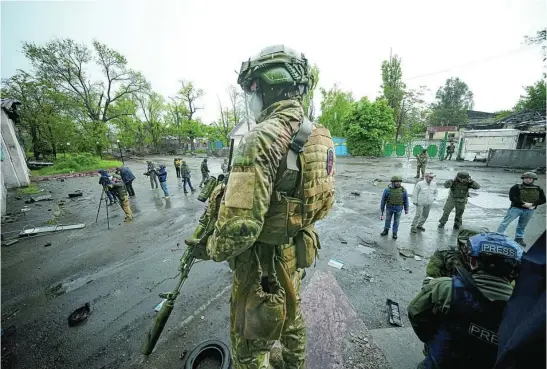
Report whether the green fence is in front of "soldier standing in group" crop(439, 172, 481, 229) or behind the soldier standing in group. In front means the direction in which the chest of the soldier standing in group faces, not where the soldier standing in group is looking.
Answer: behind

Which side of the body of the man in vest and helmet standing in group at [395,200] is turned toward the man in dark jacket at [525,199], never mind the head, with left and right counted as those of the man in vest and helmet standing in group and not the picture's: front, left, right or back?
left

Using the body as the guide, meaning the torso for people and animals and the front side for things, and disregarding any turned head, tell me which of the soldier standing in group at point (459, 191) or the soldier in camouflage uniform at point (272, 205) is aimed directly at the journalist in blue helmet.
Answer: the soldier standing in group

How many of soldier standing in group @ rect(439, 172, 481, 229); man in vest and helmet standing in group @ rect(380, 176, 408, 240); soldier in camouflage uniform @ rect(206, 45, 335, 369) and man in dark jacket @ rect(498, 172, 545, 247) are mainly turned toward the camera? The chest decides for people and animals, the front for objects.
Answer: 3

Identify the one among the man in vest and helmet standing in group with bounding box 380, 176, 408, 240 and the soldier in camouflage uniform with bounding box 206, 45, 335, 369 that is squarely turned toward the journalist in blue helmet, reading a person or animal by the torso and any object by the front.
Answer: the man in vest and helmet standing in group

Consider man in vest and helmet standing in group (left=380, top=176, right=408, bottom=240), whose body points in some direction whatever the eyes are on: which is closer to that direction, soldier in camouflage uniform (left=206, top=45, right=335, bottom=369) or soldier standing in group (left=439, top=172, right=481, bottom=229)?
the soldier in camouflage uniform

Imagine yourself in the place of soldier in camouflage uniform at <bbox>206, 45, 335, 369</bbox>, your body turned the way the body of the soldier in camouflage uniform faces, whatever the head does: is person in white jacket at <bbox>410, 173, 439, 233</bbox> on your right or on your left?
on your right

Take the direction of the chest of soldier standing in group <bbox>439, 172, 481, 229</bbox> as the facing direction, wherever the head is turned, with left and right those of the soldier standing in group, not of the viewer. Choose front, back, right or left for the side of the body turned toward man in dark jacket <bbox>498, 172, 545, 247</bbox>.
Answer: left

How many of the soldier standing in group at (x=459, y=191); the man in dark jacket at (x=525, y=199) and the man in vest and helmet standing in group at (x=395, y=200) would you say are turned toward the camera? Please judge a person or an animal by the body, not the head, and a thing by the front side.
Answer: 3

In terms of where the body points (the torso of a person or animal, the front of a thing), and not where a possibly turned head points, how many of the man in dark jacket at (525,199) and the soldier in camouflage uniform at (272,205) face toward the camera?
1

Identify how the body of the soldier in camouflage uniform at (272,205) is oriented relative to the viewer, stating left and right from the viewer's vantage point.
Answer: facing away from the viewer and to the left of the viewer
